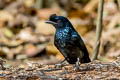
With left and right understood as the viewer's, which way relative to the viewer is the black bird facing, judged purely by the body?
facing the viewer and to the left of the viewer
